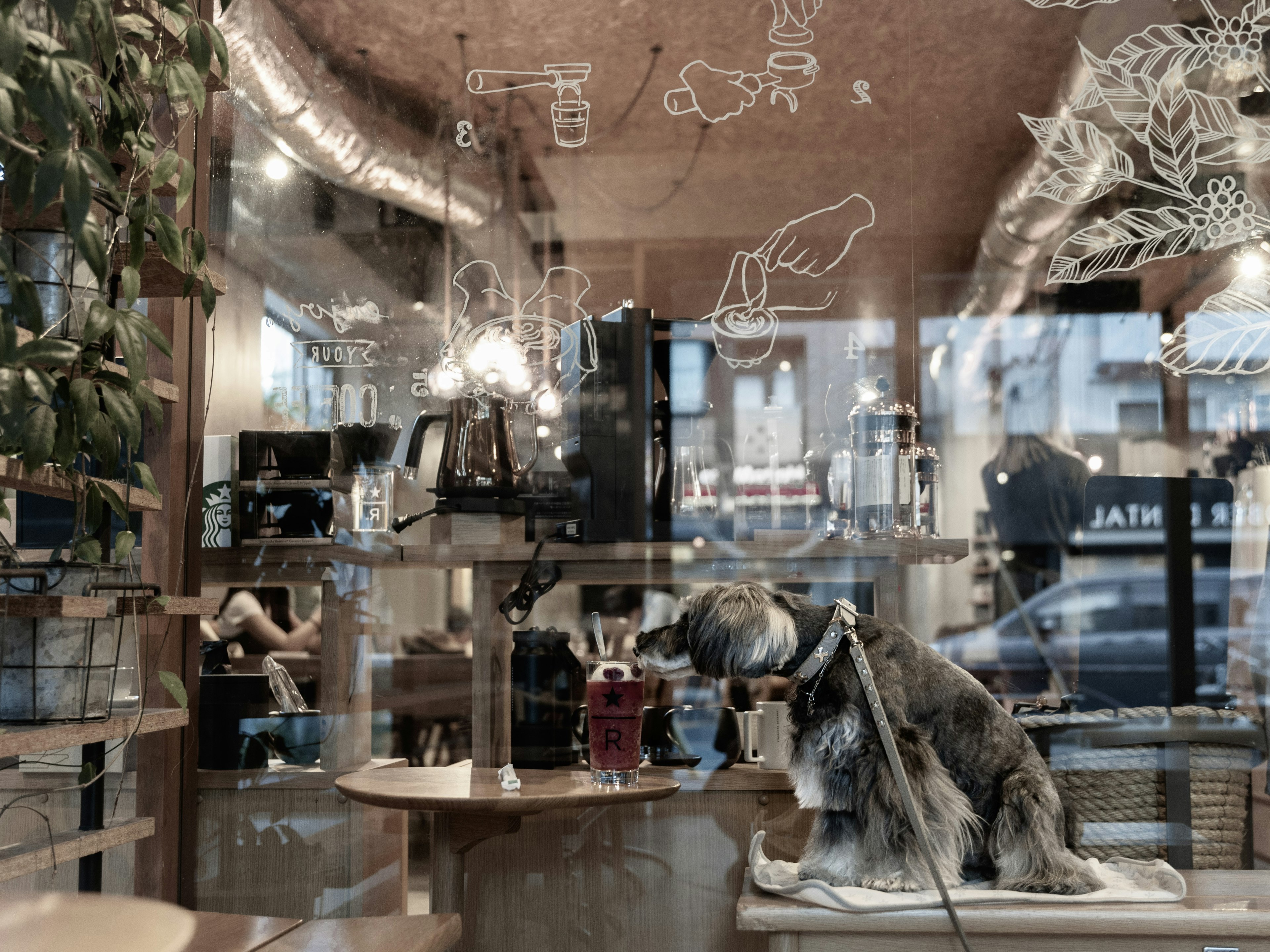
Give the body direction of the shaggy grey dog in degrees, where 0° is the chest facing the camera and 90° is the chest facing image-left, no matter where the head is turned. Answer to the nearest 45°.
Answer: approximately 90°

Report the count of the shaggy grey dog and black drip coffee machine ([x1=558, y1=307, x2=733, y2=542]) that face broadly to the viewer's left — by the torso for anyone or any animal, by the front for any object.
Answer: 1

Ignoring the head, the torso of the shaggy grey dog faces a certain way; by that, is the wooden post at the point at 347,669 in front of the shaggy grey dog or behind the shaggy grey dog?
in front
